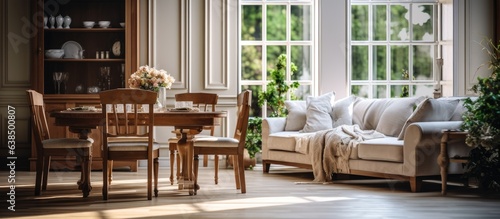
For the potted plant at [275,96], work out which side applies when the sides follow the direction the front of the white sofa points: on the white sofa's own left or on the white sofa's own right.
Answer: on the white sofa's own right

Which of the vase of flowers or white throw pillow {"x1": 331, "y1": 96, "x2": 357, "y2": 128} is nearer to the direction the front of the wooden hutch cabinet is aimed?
the vase of flowers

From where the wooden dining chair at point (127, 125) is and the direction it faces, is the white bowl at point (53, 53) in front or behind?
in front

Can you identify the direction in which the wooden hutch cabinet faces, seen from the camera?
facing the viewer

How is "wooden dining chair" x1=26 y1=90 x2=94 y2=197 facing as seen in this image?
to the viewer's right

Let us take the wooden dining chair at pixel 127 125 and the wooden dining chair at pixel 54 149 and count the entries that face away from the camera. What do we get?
1

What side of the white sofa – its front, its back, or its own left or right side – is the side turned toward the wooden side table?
left

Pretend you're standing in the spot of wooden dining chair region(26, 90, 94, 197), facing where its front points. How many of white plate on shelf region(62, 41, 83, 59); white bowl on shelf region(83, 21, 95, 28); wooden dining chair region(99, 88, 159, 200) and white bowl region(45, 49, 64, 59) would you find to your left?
3

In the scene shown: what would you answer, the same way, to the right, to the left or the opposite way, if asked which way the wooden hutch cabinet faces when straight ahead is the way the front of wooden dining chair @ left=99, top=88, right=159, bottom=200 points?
the opposite way

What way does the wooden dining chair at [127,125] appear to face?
away from the camera

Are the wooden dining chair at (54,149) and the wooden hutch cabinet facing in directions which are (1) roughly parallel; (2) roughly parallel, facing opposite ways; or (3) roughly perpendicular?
roughly perpendicular

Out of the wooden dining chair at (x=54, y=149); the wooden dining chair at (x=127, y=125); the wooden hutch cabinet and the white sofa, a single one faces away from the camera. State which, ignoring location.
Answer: the wooden dining chair at (x=127, y=125)

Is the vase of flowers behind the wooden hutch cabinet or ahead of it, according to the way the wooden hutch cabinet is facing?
ahead

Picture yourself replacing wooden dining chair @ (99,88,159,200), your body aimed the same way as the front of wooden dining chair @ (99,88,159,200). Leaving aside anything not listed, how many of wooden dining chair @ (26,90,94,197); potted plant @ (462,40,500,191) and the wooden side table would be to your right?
2

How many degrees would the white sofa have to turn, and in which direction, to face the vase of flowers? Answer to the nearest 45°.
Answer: approximately 45° to its right

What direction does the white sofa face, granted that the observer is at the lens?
facing the viewer and to the left of the viewer

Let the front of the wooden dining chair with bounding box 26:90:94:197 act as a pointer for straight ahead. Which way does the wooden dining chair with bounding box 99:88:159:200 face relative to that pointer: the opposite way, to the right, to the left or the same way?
to the left
